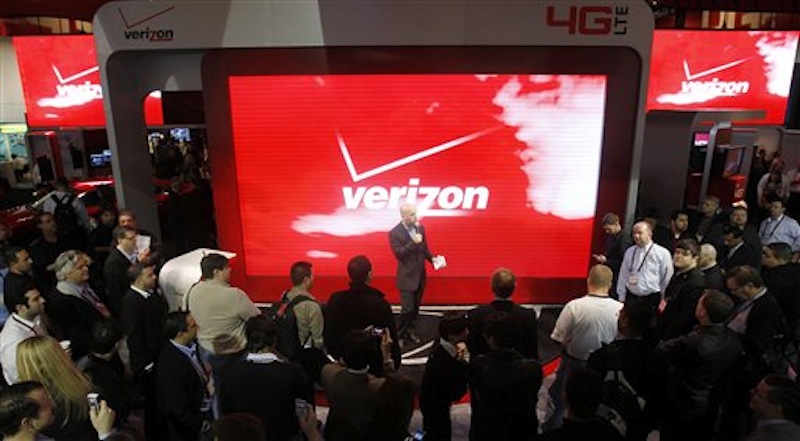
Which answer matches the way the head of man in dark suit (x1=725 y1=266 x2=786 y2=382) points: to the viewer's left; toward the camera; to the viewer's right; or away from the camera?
to the viewer's left

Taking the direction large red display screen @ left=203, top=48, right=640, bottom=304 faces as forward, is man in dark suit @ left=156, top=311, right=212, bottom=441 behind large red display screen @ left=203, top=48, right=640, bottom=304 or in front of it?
in front

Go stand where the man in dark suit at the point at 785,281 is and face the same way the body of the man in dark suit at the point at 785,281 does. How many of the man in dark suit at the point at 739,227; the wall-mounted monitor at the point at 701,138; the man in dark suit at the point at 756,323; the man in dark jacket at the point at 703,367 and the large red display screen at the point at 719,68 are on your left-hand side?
2

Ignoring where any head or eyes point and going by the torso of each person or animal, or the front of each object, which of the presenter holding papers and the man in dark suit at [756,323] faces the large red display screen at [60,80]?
the man in dark suit

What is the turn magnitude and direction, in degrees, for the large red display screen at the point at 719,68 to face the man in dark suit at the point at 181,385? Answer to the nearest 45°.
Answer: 0° — it already faces them

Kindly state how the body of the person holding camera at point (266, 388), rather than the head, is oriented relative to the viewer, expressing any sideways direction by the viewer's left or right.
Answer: facing away from the viewer

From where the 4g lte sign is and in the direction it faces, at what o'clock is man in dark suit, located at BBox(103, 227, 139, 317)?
The man in dark suit is roughly at 2 o'clock from the 4g lte sign.

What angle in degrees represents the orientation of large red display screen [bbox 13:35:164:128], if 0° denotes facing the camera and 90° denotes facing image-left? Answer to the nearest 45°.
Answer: approximately 0°

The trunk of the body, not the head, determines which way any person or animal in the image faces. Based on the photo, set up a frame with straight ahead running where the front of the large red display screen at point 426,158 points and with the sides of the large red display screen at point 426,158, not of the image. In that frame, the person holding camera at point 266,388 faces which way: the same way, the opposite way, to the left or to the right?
the opposite way

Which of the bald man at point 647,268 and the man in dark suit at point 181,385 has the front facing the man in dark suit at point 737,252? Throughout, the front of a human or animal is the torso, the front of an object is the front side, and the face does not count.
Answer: the man in dark suit at point 181,385

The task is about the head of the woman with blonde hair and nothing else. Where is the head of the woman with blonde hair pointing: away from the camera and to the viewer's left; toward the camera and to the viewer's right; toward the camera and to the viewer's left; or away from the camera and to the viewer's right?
away from the camera and to the viewer's right

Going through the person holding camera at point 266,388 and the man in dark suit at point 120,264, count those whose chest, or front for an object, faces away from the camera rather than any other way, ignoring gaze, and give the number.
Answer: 1

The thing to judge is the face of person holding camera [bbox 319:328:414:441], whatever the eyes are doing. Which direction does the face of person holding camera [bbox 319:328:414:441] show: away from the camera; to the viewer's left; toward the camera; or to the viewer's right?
away from the camera

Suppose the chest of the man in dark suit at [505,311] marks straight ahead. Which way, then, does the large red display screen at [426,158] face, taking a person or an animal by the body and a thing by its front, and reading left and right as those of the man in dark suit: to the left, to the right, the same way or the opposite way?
the opposite way
